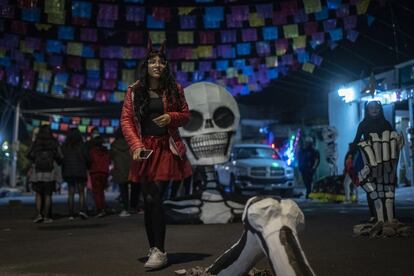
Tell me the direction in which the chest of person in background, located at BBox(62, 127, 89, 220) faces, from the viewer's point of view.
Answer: away from the camera

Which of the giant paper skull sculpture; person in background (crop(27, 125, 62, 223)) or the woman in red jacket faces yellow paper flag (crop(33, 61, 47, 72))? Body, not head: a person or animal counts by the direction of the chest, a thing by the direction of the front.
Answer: the person in background

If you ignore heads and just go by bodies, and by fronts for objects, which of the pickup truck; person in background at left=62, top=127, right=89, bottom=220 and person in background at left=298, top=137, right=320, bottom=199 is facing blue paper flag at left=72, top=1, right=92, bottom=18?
person in background at left=62, top=127, right=89, bottom=220

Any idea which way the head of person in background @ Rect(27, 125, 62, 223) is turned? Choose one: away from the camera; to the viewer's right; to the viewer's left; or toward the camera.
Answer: away from the camera

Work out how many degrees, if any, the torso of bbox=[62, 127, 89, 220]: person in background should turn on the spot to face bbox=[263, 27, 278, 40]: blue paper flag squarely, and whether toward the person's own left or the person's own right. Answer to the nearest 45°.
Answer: approximately 45° to the person's own right

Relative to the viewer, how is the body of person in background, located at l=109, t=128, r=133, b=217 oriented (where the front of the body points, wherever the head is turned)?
away from the camera

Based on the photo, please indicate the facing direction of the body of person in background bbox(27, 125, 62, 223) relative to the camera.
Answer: away from the camera

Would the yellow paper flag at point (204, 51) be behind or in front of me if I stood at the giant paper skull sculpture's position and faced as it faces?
behind

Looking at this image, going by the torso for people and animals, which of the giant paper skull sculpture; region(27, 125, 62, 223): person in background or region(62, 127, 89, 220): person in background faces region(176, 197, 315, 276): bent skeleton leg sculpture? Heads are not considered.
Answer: the giant paper skull sculpture
